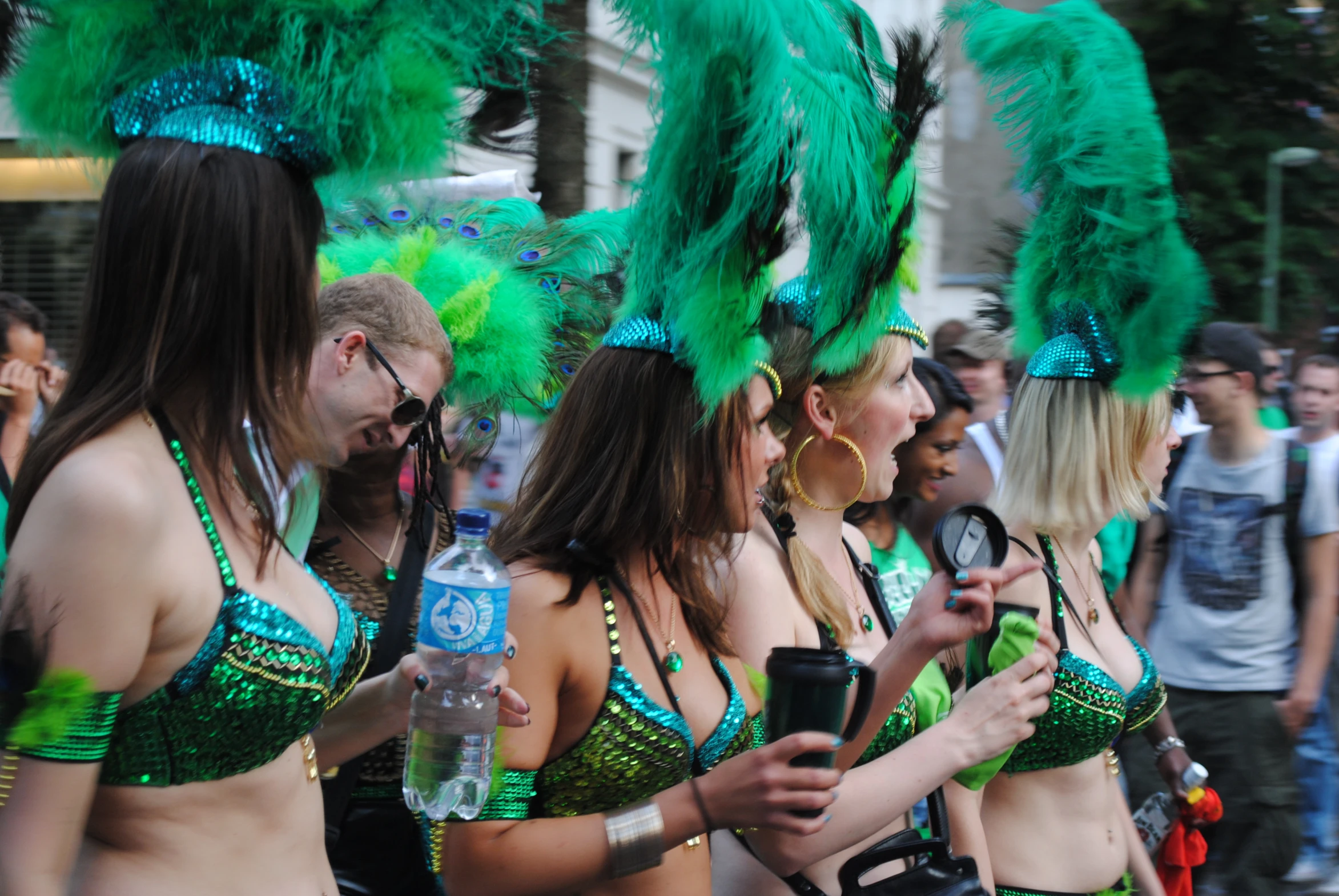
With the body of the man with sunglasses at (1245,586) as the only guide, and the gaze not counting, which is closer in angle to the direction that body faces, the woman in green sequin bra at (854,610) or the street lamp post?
the woman in green sequin bra

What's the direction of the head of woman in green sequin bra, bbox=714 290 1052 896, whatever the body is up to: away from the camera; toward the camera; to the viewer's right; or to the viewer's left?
to the viewer's right

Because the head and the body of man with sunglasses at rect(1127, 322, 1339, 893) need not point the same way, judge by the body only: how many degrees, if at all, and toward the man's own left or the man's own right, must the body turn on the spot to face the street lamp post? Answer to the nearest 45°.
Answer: approximately 135° to the man's own right

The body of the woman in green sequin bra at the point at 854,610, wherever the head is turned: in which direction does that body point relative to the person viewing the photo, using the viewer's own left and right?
facing the viewer and to the right of the viewer

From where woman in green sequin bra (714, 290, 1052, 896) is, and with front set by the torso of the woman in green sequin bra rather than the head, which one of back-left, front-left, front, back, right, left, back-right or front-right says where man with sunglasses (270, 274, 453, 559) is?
back-right

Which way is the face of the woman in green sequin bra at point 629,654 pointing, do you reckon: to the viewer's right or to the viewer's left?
to the viewer's right

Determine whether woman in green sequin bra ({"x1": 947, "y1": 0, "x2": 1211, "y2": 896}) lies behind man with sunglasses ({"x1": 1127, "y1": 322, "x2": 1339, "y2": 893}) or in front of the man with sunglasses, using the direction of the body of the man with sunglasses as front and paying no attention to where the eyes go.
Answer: in front

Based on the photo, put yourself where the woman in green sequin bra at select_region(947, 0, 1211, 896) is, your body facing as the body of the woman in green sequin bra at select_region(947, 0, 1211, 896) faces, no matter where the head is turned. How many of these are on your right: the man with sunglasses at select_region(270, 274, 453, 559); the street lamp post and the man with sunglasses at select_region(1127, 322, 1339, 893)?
1

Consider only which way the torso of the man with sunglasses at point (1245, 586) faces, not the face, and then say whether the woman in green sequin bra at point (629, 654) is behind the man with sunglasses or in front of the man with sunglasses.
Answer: in front

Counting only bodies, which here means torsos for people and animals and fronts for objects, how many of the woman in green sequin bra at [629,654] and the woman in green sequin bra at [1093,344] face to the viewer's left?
0

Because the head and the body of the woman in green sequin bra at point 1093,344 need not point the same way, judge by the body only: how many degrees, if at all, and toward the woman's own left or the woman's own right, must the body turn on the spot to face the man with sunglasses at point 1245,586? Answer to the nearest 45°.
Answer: approximately 135° to the woman's own left
